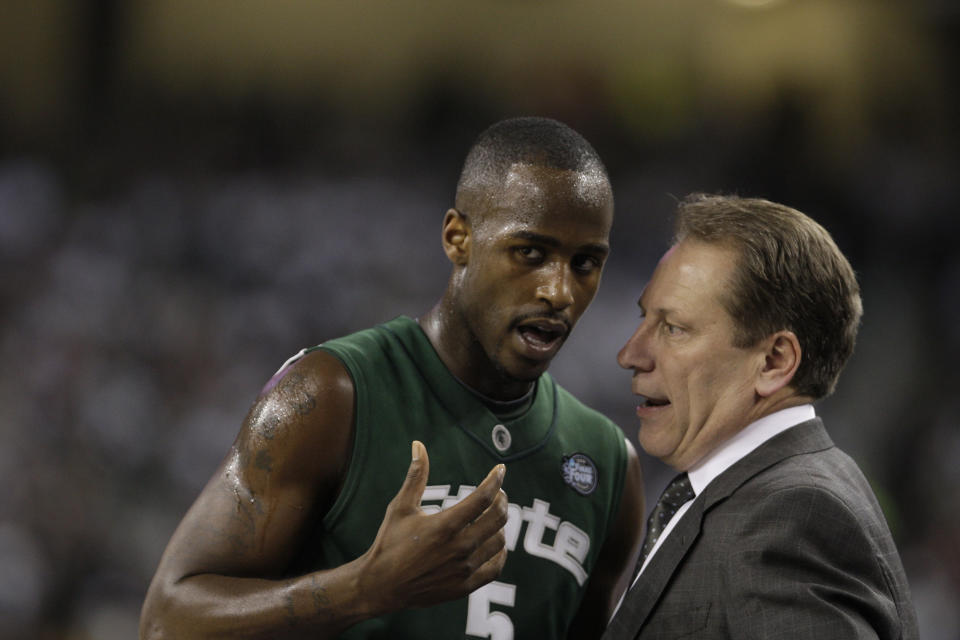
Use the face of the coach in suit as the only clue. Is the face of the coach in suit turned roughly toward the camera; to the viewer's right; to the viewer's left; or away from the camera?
to the viewer's left

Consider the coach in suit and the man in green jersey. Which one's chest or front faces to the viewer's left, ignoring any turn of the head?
the coach in suit

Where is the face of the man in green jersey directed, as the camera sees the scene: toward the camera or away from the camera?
toward the camera

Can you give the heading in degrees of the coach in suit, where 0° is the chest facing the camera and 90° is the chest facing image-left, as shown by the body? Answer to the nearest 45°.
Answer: approximately 90°

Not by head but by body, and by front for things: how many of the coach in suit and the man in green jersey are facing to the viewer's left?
1
